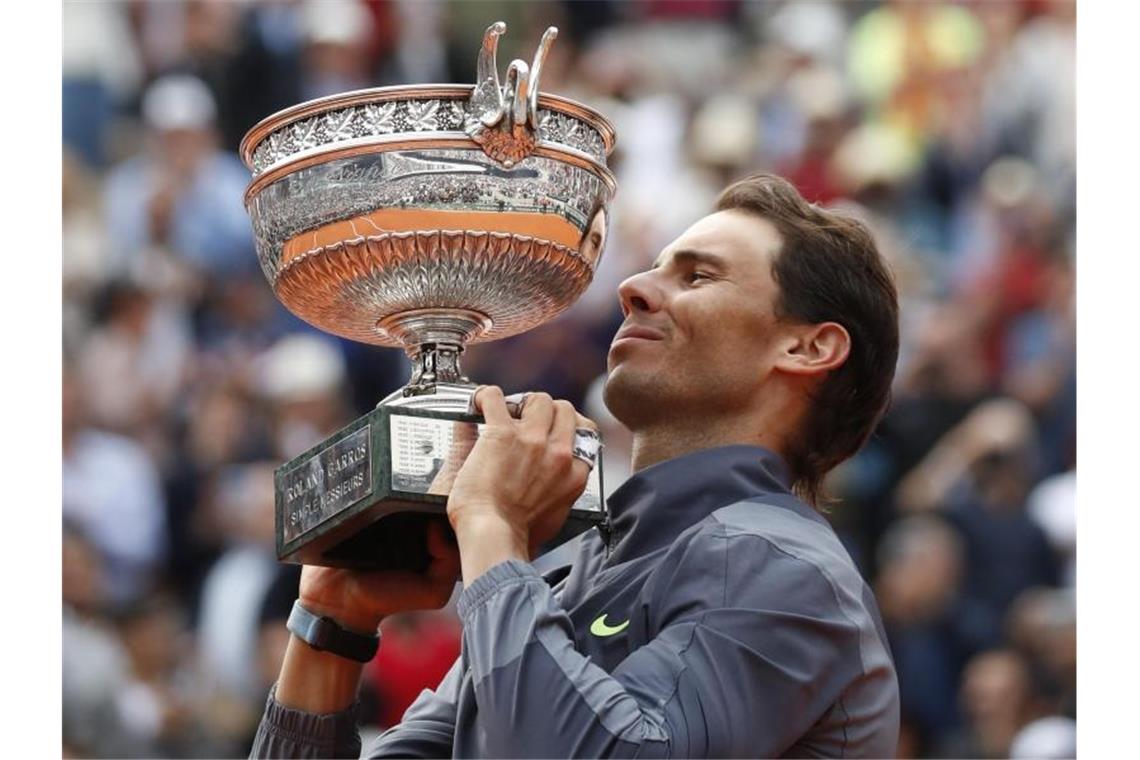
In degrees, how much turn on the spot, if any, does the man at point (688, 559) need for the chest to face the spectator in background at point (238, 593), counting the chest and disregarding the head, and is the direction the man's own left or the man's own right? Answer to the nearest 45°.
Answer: approximately 90° to the man's own right

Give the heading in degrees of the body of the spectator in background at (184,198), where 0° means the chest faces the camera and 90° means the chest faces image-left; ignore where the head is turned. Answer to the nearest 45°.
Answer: approximately 0°
